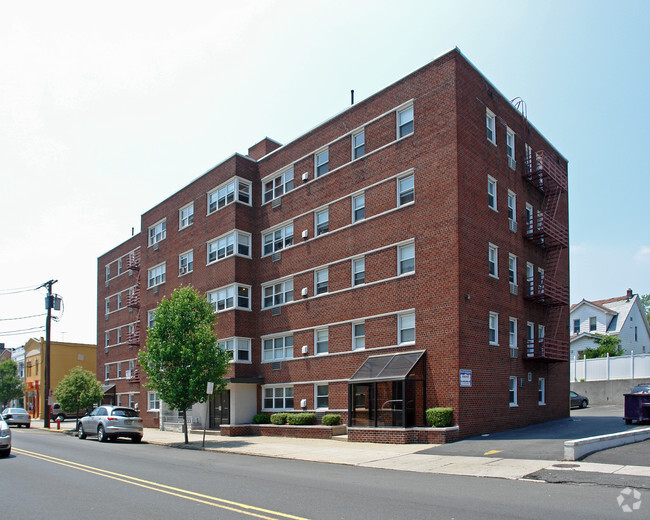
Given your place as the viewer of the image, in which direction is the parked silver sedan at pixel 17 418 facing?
facing away from the viewer and to the left of the viewer

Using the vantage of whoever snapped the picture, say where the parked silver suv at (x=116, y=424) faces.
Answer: facing away from the viewer and to the left of the viewer

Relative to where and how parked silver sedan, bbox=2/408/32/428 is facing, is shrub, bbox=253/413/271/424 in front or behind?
behind

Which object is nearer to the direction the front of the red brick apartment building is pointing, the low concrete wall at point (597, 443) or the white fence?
the low concrete wall

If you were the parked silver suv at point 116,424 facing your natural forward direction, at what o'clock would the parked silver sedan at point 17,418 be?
the parked silver sedan at point 17,418 is roughly at 1 o'clock from the parked silver suv at point 116,424.

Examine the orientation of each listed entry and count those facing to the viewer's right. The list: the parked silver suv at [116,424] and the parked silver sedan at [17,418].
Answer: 0

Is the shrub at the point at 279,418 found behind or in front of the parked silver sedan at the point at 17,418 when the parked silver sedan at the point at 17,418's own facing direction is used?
behind

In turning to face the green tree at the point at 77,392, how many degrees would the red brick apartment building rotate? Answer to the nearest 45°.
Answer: approximately 90° to its right

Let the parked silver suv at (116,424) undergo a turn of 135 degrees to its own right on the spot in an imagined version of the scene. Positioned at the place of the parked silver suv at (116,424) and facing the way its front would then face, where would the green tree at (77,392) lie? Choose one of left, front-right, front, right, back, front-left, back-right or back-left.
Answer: left

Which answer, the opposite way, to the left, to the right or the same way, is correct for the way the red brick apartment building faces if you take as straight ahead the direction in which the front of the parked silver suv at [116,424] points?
to the left

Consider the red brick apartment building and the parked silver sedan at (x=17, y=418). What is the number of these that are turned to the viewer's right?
0
